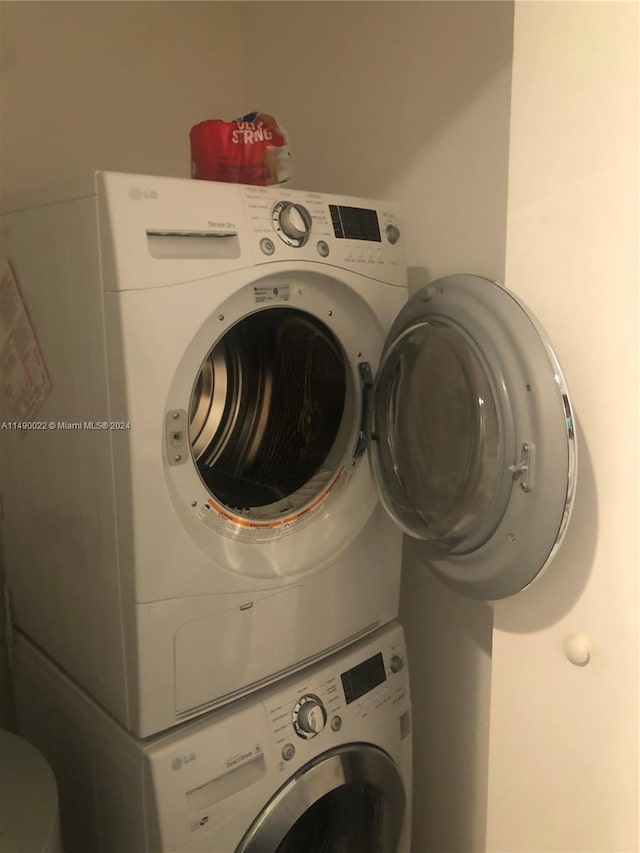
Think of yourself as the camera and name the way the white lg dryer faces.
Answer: facing the viewer and to the right of the viewer
